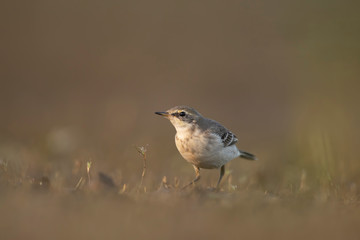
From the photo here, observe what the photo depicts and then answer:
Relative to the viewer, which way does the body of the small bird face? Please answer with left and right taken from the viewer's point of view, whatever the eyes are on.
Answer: facing the viewer and to the left of the viewer
